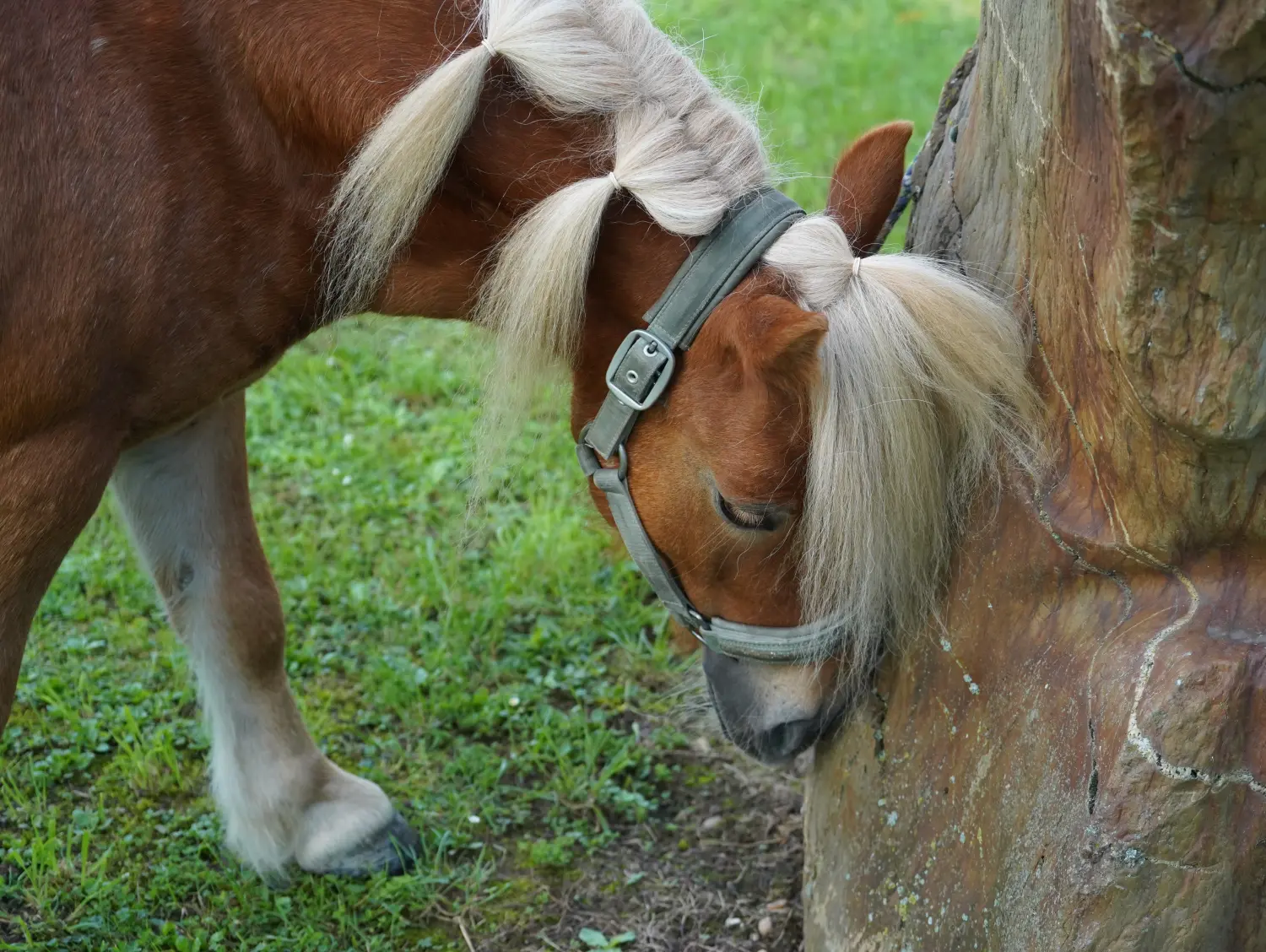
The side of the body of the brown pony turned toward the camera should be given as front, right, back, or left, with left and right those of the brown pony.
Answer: right

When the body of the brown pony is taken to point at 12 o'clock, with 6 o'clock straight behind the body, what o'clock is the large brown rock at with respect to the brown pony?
The large brown rock is roughly at 1 o'clock from the brown pony.
